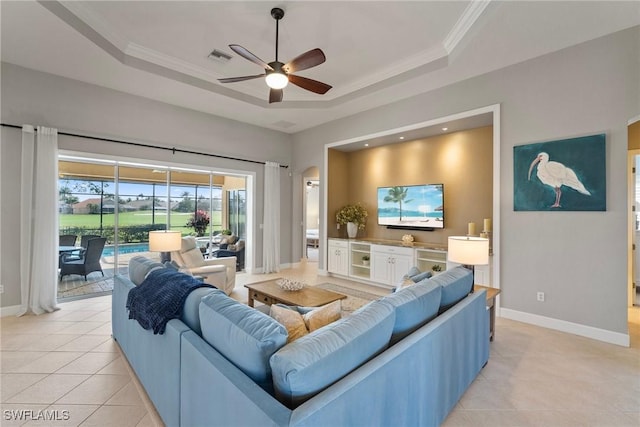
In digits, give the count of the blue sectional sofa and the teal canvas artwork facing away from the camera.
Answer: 1

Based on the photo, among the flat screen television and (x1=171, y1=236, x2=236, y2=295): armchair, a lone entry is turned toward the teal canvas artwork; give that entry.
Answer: the armchair

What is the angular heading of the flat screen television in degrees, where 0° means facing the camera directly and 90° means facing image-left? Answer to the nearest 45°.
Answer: approximately 45°

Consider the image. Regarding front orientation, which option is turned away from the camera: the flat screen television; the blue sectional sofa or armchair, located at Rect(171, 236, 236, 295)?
the blue sectional sofa

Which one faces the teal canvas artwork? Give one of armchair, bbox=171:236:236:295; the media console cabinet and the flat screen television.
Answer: the armchair

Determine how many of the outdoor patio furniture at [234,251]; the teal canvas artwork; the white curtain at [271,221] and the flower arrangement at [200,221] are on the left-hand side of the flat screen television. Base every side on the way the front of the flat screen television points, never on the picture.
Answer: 1

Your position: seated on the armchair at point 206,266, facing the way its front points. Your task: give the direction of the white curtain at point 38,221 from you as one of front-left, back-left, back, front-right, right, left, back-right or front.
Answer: back-right

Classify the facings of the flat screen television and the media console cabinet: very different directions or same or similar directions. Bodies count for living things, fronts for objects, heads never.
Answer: same or similar directions

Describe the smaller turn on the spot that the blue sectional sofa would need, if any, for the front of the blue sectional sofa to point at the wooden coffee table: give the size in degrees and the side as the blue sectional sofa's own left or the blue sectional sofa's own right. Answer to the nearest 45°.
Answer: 0° — it already faces it

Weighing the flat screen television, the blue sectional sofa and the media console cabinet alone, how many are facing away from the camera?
1

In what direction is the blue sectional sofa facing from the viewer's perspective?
away from the camera

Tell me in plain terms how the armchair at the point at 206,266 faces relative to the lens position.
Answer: facing the viewer and to the right of the viewer

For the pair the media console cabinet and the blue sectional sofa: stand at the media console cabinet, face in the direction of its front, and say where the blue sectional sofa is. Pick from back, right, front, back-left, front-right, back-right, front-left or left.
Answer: front-left

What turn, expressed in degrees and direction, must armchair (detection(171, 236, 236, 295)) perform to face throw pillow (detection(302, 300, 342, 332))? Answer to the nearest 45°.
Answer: approximately 45° to its right

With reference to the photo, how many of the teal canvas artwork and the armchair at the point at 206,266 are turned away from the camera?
0
